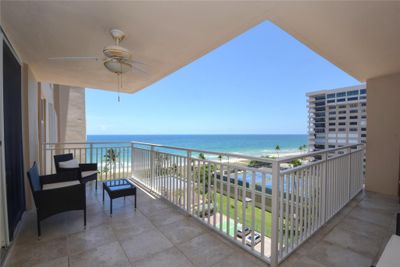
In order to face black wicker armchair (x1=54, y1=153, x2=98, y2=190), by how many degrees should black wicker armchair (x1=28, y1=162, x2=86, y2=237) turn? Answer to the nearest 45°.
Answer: approximately 90° to its left

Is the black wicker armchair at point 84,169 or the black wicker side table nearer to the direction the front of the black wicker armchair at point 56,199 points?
the black wicker side table

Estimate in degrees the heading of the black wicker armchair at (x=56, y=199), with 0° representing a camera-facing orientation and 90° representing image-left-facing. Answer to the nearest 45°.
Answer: approximately 270°

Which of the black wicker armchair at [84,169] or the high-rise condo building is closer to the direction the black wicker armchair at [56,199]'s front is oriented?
the high-rise condo building

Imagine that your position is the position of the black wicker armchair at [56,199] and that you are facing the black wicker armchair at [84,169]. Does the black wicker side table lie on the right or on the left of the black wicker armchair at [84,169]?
right

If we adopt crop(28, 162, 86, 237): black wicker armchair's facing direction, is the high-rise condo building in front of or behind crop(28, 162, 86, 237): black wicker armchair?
in front

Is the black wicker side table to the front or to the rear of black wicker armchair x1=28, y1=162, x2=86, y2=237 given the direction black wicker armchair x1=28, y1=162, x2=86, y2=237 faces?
to the front
